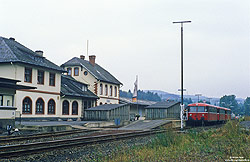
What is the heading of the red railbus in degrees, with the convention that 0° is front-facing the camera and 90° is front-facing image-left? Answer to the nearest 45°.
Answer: approximately 45°

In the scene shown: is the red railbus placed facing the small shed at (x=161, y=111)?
no

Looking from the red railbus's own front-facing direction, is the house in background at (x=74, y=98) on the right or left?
on its right

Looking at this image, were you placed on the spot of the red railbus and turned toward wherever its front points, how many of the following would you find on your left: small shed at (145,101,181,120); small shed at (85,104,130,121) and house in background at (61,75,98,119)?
0

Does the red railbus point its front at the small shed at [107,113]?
no

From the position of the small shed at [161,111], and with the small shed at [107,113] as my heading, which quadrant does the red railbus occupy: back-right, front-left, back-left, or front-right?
back-left
